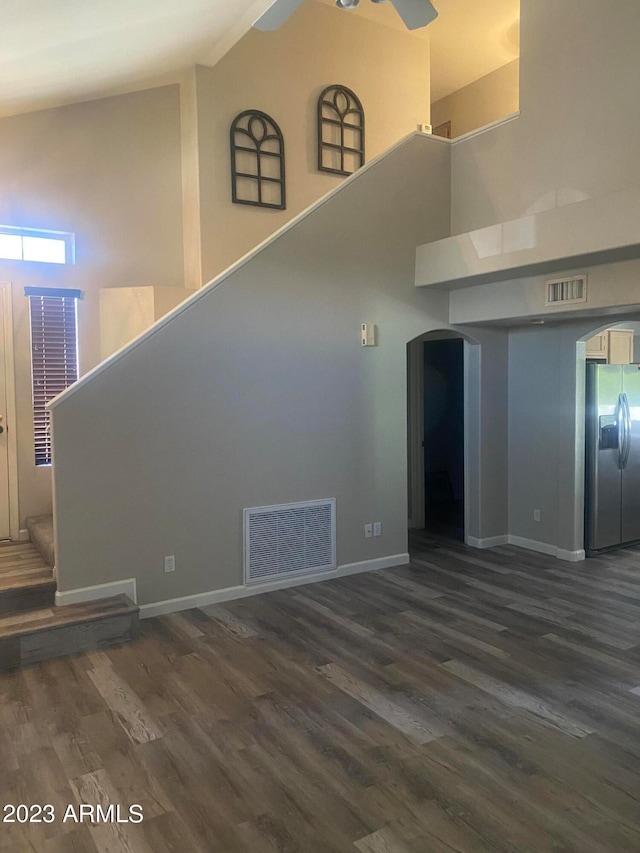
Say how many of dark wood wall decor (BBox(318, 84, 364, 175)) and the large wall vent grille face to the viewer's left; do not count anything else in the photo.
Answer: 0

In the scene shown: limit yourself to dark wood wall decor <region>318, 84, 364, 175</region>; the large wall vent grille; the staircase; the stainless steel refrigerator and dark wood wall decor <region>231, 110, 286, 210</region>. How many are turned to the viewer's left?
0

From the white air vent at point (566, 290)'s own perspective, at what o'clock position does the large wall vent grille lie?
The large wall vent grille is roughly at 1 o'clock from the white air vent.

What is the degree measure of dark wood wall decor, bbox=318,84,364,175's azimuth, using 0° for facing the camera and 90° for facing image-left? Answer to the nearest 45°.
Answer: approximately 315°

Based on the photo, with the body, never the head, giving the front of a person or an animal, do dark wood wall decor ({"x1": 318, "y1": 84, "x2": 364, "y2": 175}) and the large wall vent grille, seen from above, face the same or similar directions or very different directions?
same or similar directions

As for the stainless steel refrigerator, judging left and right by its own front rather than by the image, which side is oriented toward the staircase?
right

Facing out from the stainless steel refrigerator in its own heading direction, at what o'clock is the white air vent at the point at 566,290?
The white air vent is roughly at 2 o'clock from the stainless steel refrigerator.

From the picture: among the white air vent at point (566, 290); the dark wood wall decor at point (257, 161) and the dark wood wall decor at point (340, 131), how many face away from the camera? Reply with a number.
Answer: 0

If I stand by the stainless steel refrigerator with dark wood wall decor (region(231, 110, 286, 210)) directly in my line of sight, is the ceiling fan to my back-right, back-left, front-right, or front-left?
front-left

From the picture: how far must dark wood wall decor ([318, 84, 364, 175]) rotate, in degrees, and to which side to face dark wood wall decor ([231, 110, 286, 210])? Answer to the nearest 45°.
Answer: approximately 90° to its right

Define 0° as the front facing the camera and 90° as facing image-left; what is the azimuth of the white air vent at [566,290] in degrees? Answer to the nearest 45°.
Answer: approximately 45°

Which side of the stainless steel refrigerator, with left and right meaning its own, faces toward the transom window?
right
